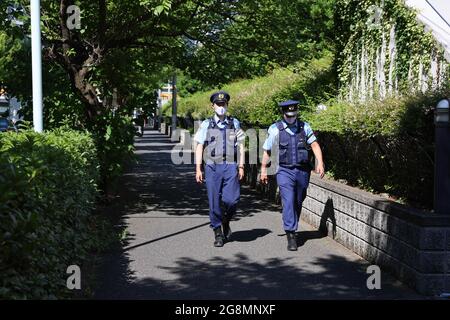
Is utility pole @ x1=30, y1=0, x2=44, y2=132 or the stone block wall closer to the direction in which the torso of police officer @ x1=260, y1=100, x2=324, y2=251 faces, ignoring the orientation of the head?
the stone block wall

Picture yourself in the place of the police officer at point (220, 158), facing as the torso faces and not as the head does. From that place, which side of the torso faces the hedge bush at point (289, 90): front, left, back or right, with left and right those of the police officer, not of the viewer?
back

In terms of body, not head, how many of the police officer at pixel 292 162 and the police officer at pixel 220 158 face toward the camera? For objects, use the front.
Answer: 2

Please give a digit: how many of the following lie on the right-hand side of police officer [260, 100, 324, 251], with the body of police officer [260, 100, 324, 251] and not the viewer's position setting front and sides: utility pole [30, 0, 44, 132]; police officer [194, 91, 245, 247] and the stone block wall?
2

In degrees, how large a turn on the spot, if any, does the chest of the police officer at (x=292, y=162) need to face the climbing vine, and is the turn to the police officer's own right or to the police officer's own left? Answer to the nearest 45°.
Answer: approximately 180°

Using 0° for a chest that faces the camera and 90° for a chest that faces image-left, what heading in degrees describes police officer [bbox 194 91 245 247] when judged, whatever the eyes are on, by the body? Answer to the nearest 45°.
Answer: approximately 0°

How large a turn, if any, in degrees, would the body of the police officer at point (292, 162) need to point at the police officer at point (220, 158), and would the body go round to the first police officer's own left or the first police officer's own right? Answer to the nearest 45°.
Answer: approximately 90° to the first police officer's own right

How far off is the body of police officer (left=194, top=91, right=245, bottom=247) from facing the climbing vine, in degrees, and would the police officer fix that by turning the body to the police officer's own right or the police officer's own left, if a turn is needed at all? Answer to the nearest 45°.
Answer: approximately 135° to the police officer's own left

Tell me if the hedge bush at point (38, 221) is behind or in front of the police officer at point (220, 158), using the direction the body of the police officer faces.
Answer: in front

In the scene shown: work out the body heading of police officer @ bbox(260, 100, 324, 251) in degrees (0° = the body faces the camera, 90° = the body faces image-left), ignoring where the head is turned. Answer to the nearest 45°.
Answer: approximately 0°

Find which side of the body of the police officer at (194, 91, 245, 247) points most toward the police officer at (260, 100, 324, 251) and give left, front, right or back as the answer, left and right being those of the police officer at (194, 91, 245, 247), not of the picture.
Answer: left
